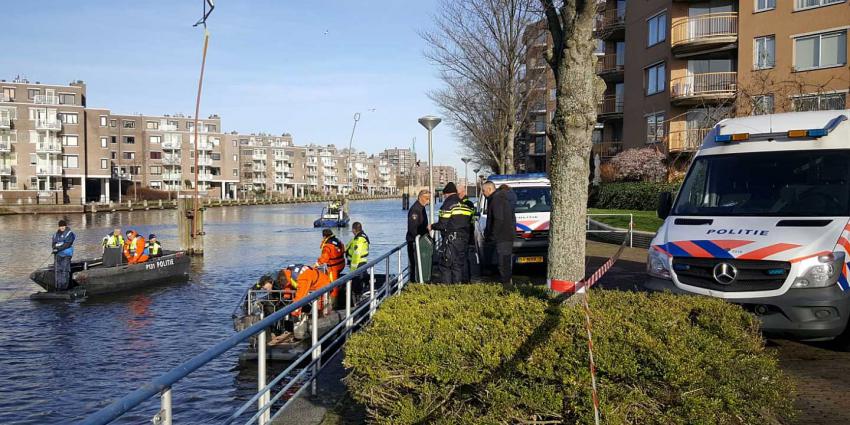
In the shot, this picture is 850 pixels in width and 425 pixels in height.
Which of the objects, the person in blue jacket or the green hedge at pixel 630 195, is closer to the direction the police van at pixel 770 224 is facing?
the person in blue jacket

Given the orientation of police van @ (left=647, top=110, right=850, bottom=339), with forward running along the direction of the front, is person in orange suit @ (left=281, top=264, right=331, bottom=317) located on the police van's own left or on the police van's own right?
on the police van's own right

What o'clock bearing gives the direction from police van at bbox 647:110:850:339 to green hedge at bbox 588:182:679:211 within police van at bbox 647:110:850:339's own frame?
The green hedge is roughly at 4 o'clock from the police van.

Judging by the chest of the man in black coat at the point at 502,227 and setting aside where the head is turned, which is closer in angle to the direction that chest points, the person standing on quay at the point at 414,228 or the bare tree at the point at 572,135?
the person standing on quay

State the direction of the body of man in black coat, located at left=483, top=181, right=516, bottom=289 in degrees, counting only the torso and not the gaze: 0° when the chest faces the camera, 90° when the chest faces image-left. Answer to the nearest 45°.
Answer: approximately 90°

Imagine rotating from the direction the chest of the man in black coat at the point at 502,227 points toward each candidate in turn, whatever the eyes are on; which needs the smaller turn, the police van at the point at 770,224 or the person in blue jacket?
the person in blue jacket

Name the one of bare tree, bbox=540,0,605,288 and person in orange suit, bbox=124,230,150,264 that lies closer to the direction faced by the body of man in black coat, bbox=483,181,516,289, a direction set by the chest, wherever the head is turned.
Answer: the person in orange suit

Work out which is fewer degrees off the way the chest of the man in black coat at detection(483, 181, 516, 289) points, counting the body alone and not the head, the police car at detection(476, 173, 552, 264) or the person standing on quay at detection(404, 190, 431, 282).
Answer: the person standing on quay

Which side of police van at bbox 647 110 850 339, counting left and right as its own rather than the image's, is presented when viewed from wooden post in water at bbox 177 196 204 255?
right
